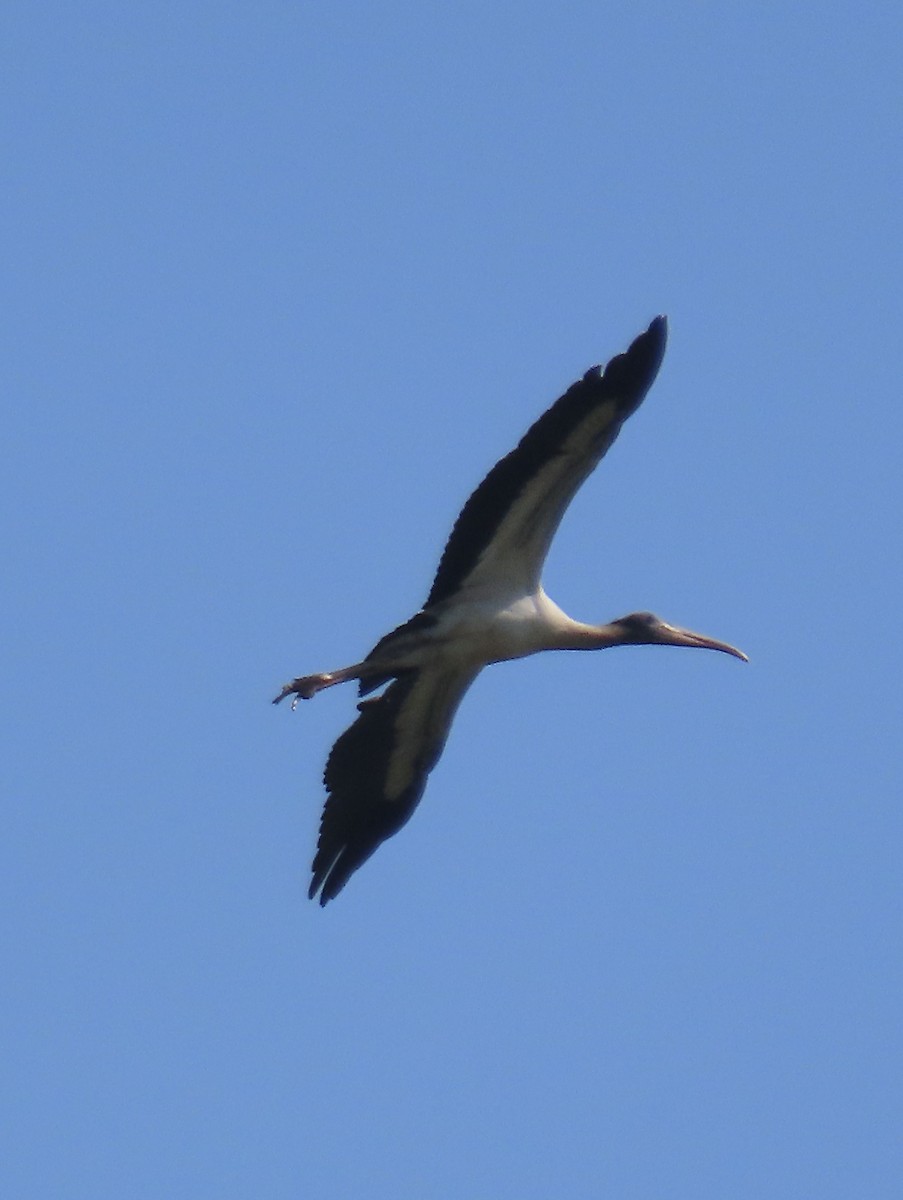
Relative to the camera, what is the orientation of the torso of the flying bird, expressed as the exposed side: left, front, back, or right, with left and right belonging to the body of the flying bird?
right
